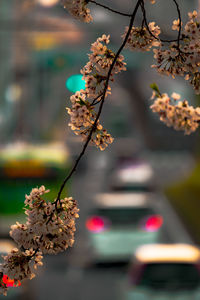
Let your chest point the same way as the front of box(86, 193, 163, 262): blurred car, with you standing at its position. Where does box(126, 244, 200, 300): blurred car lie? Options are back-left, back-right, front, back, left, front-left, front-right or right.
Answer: back

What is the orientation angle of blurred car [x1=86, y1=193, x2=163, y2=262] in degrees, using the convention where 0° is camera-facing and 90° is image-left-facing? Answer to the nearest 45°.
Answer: approximately 180°
